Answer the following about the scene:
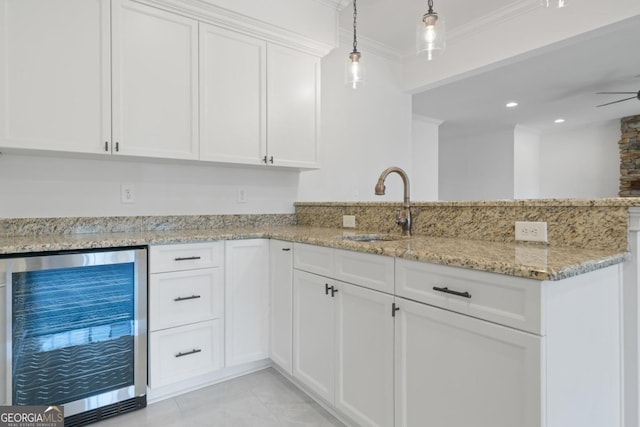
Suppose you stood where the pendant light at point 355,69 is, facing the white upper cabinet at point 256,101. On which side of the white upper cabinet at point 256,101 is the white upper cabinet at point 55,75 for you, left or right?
left

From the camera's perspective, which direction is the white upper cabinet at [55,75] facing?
toward the camera

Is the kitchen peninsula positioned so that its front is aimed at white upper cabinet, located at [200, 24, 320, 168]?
no

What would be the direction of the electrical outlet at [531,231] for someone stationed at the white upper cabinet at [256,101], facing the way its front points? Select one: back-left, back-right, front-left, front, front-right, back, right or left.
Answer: front

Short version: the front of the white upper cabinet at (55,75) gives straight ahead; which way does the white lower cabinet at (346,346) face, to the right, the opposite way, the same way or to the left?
to the right

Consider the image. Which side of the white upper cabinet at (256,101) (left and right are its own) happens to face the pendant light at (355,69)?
left

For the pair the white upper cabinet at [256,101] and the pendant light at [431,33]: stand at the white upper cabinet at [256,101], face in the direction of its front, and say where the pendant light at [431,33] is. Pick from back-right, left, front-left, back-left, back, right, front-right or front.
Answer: front

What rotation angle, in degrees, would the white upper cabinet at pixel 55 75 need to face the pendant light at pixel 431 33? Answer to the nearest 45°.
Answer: approximately 45° to its left

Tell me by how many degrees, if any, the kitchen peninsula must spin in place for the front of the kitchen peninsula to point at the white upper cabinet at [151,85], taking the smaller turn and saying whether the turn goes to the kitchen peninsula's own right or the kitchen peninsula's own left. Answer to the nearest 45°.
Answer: approximately 90° to the kitchen peninsula's own right

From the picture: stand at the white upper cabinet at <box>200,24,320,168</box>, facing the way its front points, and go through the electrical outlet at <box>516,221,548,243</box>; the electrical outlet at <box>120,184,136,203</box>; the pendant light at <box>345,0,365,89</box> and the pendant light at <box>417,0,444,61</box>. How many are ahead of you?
3

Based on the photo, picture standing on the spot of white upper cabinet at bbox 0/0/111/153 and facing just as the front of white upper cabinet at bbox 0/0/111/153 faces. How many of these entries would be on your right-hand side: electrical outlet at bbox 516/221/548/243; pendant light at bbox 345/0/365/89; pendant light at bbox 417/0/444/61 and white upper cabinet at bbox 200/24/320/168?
0

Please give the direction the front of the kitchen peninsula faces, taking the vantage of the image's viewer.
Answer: facing the viewer and to the left of the viewer

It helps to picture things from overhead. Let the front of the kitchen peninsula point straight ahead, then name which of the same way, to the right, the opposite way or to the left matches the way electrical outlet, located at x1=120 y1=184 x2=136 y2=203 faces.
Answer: to the left

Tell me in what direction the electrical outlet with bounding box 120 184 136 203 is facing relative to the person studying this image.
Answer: facing the viewer

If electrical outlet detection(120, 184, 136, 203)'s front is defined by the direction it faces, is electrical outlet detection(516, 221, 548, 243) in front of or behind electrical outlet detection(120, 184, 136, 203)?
in front
